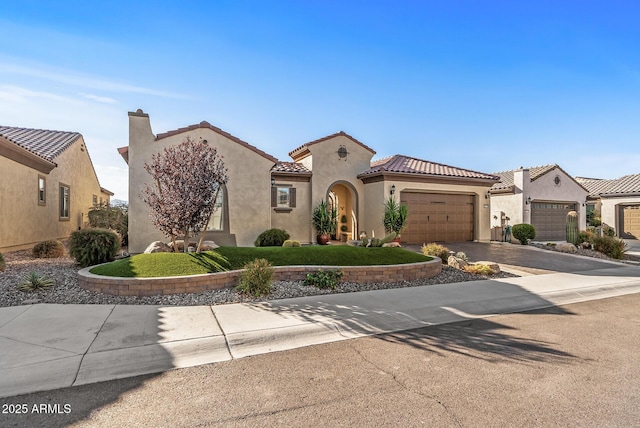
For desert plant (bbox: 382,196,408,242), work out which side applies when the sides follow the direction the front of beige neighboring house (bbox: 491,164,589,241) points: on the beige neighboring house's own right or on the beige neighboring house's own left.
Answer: on the beige neighboring house's own right

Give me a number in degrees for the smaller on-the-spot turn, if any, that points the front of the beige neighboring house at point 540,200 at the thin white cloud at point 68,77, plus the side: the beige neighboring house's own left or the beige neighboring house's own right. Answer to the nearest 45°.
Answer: approximately 90° to the beige neighboring house's own right

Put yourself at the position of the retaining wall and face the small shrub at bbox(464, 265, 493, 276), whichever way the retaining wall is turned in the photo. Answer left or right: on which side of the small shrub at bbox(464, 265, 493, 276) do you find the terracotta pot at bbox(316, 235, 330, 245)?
left

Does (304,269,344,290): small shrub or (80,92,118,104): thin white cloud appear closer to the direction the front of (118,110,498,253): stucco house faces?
the small shrub

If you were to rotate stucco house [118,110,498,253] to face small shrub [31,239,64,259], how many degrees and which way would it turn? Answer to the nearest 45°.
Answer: approximately 45° to its right

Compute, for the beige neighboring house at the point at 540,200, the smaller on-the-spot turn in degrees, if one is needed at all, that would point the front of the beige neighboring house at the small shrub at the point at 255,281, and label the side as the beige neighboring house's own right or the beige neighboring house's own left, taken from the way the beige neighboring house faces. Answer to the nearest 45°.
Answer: approximately 45° to the beige neighboring house's own right

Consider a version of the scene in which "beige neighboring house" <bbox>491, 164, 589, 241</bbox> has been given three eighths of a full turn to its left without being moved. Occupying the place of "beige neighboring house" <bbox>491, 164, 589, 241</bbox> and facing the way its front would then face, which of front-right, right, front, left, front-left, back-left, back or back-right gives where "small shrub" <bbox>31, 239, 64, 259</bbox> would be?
back-left

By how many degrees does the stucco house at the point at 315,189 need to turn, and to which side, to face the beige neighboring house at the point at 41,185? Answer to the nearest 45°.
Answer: approximately 90° to its right

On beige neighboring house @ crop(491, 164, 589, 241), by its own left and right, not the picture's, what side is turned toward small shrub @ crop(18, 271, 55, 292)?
right

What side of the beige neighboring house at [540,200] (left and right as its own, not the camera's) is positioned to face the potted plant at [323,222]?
right
